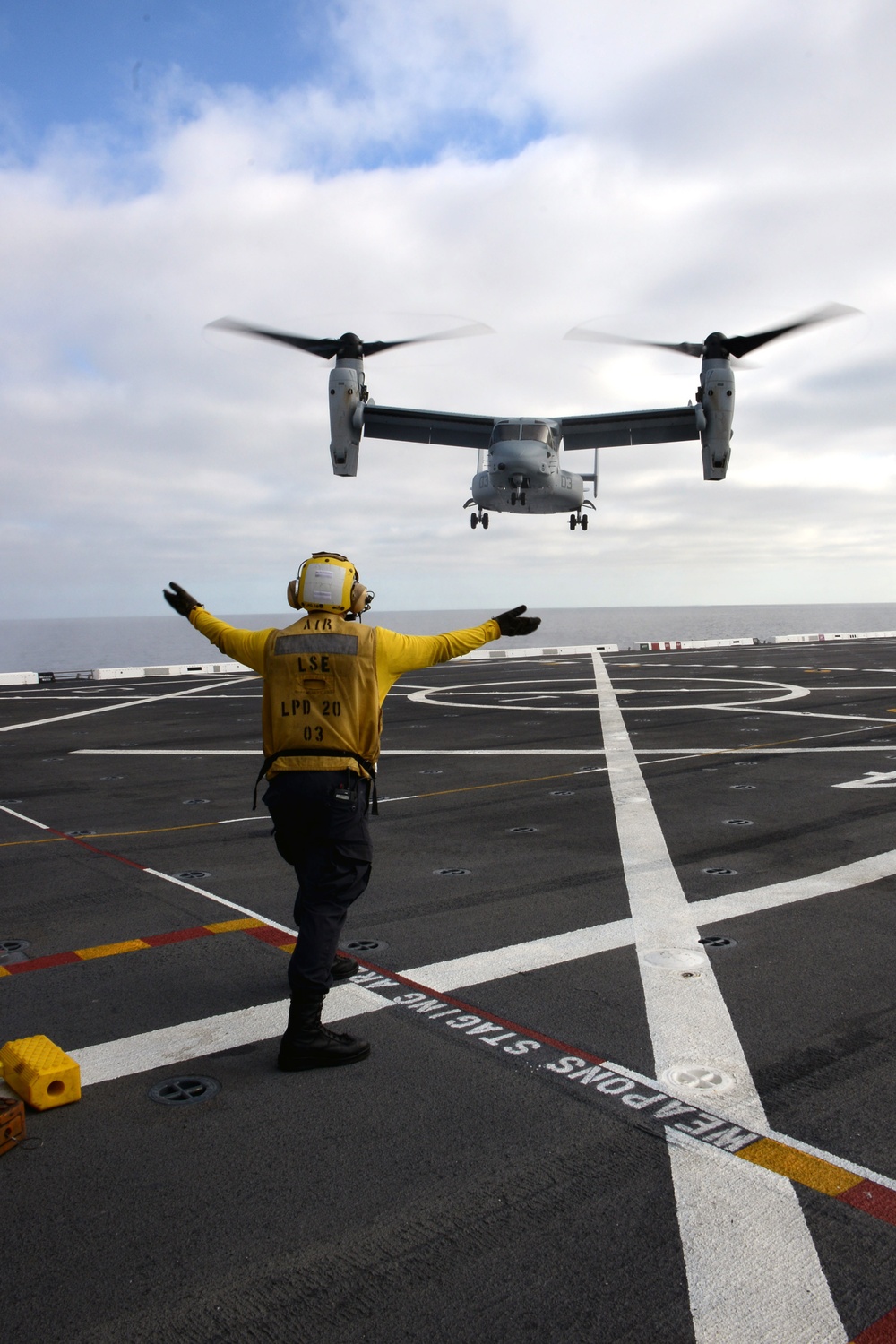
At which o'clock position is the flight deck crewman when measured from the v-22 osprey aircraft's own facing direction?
The flight deck crewman is roughly at 12 o'clock from the v-22 osprey aircraft.

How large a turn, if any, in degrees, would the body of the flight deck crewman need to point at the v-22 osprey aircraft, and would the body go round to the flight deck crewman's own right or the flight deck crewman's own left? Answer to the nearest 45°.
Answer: approximately 45° to the flight deck crewman's own left

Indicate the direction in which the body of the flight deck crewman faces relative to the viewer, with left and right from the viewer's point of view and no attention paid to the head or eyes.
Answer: facing away from the viewer and to the right of the viewer

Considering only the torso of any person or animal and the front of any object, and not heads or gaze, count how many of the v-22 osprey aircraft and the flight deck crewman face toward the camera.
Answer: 1

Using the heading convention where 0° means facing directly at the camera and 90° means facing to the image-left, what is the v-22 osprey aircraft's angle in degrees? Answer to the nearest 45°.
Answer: approximately 0°
